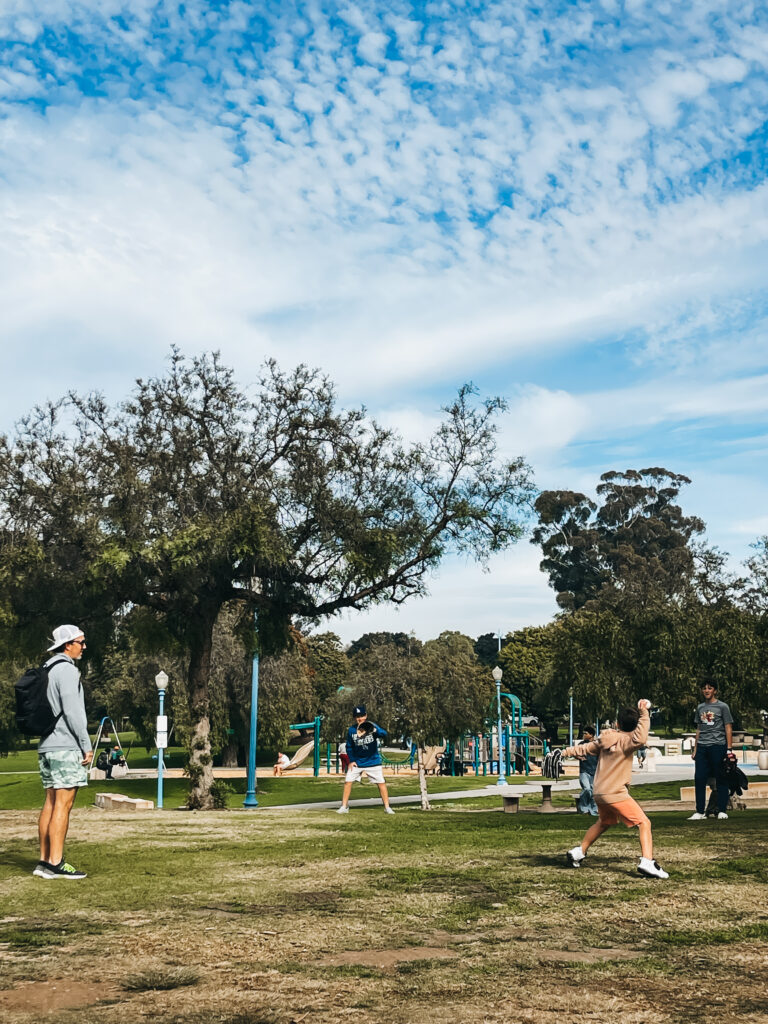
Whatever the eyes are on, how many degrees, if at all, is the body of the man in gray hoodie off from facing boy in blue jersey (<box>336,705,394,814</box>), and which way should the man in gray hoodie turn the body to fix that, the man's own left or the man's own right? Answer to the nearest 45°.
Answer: approximately 45° to the man's own left

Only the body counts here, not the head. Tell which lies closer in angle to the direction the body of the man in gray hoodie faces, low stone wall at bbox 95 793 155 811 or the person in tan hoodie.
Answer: the person in tan hoodie

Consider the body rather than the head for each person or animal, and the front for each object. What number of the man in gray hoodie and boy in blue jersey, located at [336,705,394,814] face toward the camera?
1

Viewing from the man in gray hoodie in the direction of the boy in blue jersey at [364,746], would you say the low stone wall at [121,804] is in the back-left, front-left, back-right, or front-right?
front-left

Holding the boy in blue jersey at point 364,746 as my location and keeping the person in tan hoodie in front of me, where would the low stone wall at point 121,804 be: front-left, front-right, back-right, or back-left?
back-right

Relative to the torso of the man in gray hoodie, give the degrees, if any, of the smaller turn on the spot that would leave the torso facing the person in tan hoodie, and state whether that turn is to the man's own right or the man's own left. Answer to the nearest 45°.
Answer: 0° — they already face them

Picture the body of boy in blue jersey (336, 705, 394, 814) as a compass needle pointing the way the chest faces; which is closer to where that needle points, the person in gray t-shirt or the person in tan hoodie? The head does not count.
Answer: the person in tan hoodie

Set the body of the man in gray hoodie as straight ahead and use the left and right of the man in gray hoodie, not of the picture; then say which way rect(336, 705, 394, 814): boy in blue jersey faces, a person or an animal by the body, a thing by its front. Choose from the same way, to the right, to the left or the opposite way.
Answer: to the right

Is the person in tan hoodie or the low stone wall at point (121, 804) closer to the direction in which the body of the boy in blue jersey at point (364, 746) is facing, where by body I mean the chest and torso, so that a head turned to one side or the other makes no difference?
the person in tan hoodie

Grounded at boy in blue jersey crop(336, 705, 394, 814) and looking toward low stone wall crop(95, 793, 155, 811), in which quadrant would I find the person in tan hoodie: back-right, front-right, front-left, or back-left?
back-left

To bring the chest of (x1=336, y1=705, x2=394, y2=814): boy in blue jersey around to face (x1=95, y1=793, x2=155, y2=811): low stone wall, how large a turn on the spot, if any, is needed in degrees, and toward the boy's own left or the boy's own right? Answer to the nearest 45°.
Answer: approximately 135° to the boy's own right

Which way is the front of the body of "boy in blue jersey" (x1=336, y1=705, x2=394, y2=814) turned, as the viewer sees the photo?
toward the camera

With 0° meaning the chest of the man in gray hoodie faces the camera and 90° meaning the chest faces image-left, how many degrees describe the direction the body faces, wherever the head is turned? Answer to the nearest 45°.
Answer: approximately 270°

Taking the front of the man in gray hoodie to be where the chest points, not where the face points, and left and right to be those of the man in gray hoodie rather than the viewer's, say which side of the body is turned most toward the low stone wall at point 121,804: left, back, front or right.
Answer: left
